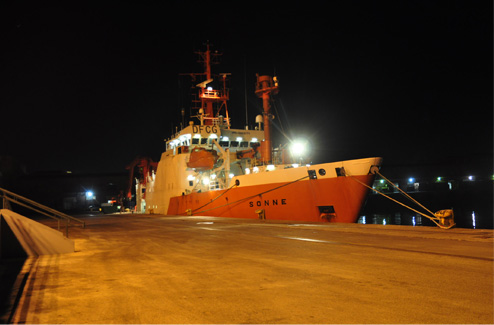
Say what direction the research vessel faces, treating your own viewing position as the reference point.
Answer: facing the viewer and to the right of the viewer
